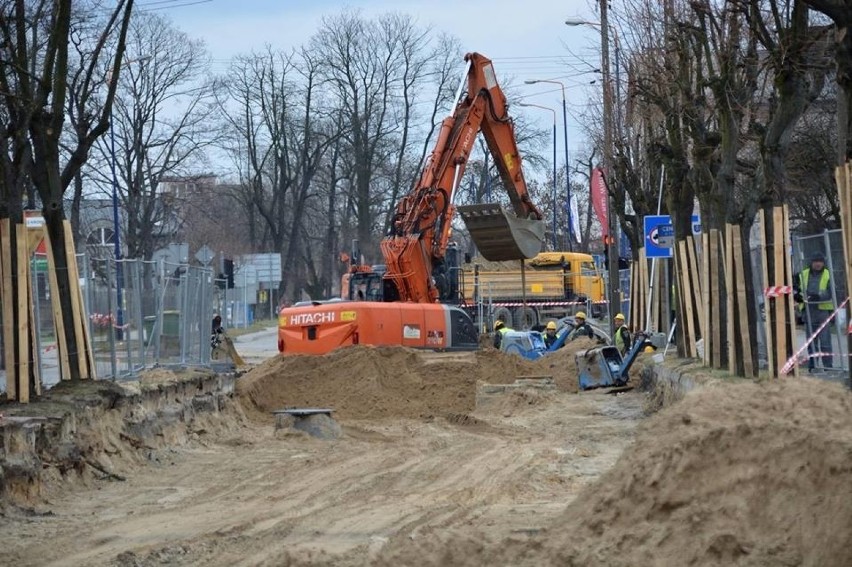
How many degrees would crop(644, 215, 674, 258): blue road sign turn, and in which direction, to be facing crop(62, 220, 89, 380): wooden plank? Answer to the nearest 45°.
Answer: approximately 45° to its right

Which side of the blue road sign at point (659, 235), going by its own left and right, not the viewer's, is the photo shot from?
front

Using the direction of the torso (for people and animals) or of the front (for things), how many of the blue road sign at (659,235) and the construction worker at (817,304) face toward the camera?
2

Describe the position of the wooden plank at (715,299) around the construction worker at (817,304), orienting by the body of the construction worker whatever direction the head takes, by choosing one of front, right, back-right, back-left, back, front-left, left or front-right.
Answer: right

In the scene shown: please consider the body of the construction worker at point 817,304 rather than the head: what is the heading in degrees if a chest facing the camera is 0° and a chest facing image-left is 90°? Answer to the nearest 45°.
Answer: approximately 0°

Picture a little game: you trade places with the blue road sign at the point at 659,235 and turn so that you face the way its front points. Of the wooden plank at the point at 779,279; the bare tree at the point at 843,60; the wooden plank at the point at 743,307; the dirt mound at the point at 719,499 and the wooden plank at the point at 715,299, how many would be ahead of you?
5

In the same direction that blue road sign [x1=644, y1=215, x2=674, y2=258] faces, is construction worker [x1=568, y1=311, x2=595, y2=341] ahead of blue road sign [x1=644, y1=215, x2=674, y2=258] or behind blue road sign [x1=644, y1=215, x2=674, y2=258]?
behind

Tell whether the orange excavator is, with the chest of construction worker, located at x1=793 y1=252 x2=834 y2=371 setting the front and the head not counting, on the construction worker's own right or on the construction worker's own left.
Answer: on the construction worker's own right

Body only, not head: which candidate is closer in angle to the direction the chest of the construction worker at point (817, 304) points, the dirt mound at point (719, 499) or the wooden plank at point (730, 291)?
the dirt mound

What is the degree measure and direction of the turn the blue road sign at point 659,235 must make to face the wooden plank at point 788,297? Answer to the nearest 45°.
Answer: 0° — it already faces it

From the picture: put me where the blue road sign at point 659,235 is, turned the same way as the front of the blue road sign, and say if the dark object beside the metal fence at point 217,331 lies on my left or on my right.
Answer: on my right

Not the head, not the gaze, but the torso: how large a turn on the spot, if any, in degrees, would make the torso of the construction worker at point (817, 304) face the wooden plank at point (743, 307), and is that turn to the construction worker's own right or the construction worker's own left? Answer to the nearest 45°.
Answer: approximately 45° to the construction worker's own right

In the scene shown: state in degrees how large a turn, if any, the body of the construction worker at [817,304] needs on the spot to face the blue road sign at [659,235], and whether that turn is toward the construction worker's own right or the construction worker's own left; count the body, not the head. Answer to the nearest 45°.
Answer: approximately 135° to the construction worker's own right

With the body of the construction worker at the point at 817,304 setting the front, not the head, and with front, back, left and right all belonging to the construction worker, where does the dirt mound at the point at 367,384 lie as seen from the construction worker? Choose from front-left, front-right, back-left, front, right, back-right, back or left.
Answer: right

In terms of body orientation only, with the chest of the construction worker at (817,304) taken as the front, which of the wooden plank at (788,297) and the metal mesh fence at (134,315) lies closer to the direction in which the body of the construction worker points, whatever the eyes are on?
the wooden plank
